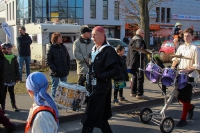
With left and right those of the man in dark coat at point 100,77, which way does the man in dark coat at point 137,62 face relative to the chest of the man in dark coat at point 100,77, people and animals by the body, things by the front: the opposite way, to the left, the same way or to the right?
the opposite way

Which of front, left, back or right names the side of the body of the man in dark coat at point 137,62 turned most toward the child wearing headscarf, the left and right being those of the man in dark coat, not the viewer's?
right
